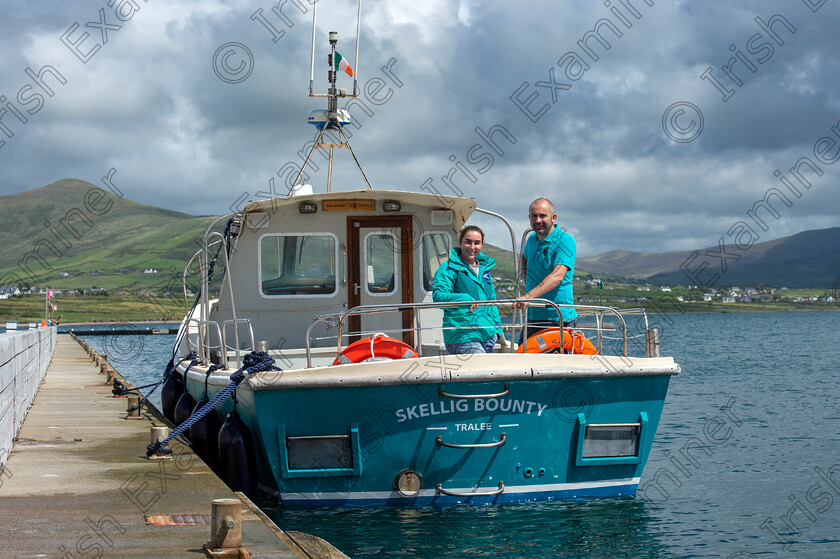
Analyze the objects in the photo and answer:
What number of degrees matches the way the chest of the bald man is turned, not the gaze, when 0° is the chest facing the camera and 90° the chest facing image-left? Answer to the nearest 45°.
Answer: approximately 45°

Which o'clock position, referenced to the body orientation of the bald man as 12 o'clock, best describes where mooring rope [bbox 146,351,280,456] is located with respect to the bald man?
The mooring rope is roughly at 1 o'clock from the bald man.

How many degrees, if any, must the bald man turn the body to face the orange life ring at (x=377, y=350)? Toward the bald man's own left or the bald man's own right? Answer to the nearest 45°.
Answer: approximately 45° to the bald man's own right
